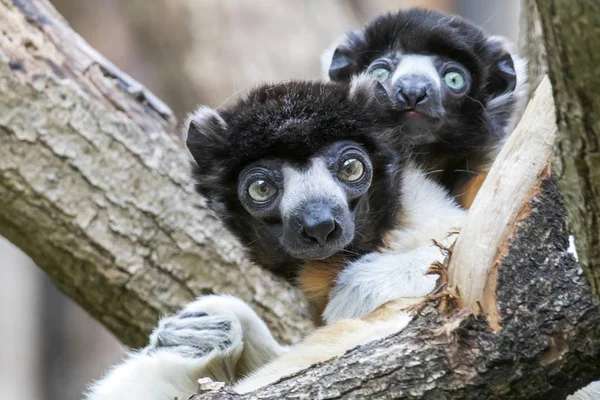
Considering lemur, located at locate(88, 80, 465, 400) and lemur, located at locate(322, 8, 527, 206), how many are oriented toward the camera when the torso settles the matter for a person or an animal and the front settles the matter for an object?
2

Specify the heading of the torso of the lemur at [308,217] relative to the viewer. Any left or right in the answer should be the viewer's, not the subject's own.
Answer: facing the viewer

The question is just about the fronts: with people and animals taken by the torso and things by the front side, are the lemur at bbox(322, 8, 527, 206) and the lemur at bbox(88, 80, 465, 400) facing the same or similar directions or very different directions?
same or similar directions

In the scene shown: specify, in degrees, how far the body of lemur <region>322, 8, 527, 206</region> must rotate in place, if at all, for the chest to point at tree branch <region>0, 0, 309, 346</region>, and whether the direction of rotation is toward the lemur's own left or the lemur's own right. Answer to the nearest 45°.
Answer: approximately 90° to the lemur's own right

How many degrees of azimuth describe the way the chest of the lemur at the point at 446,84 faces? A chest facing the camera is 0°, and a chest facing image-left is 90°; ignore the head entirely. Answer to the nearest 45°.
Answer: approximately 0°
